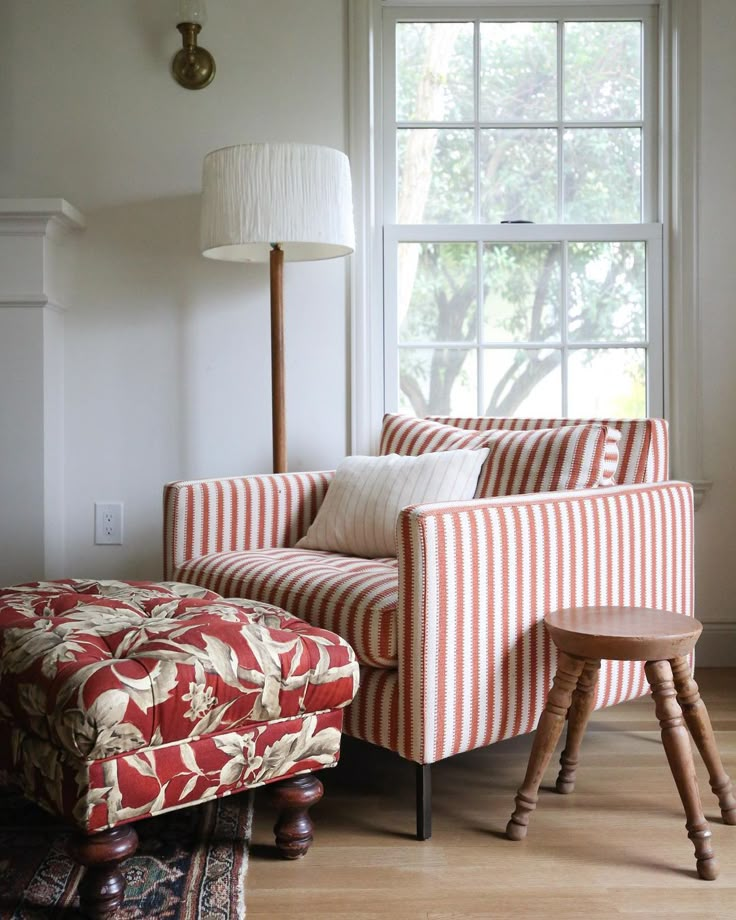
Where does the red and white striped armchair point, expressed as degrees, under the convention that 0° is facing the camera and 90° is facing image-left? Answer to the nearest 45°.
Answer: approximately 45°

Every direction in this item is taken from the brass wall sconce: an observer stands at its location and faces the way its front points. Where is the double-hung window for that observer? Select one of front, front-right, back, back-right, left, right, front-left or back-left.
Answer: left

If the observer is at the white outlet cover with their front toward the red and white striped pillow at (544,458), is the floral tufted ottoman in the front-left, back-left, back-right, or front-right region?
front-right

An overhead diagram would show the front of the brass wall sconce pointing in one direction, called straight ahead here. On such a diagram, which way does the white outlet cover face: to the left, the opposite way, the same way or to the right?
the same way

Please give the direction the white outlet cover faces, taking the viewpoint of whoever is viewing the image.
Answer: facing the viewer

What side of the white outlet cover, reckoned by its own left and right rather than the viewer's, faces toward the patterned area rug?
front

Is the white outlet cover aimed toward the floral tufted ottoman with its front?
yes

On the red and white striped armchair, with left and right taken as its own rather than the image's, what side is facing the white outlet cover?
right

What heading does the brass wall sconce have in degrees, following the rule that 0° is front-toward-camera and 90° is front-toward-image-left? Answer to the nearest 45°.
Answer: approximately 0°

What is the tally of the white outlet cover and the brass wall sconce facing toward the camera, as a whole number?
2

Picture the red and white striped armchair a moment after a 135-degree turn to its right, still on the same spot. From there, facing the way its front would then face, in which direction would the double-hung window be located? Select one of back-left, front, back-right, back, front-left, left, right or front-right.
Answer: front
